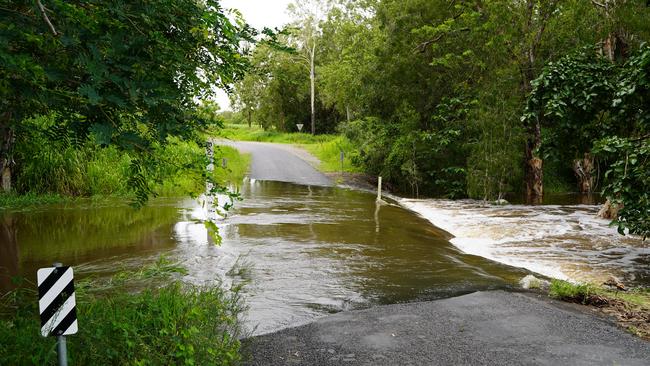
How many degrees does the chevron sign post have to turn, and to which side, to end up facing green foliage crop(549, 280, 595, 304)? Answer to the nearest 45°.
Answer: approximately 90° to its left

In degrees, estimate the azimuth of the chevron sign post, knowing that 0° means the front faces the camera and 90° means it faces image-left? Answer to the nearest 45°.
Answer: approximately 0°
